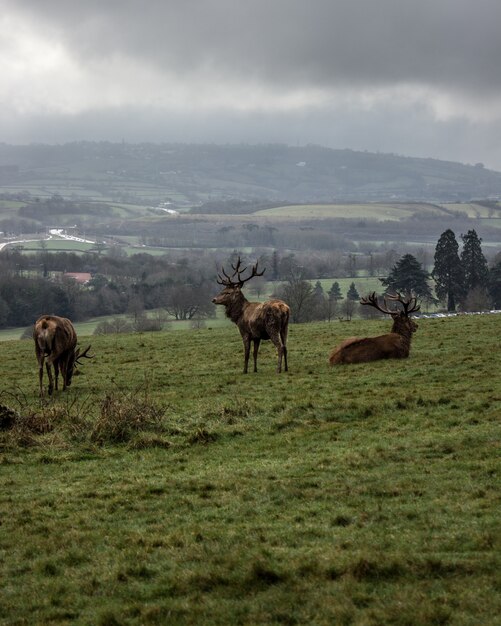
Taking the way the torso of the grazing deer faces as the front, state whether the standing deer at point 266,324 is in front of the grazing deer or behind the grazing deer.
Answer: in front

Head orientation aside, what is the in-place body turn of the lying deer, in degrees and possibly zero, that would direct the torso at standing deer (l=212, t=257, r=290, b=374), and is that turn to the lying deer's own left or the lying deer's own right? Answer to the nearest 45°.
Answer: approximately 180°

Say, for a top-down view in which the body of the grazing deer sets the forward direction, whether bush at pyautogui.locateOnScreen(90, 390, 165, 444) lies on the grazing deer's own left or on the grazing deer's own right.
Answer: on the grazing deer's own right

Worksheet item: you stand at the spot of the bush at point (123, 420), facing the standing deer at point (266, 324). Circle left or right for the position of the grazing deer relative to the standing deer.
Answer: left

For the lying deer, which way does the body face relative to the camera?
to the viewer's right

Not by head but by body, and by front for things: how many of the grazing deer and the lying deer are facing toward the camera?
0

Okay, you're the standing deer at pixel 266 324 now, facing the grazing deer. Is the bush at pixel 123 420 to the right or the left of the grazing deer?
left

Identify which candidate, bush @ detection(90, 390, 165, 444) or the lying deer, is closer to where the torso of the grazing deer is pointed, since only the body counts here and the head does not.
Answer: the lying deer

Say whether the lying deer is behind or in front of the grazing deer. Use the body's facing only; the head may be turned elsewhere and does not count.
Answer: in front

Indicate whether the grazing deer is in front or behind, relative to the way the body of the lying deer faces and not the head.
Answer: behind

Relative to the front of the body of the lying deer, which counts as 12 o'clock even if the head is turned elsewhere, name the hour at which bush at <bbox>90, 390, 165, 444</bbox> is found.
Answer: The bush is roughly at 4 o'clock from the lying deer.

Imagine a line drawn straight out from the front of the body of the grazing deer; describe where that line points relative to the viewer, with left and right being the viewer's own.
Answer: facing away from the viewer and to the right of the viewer
